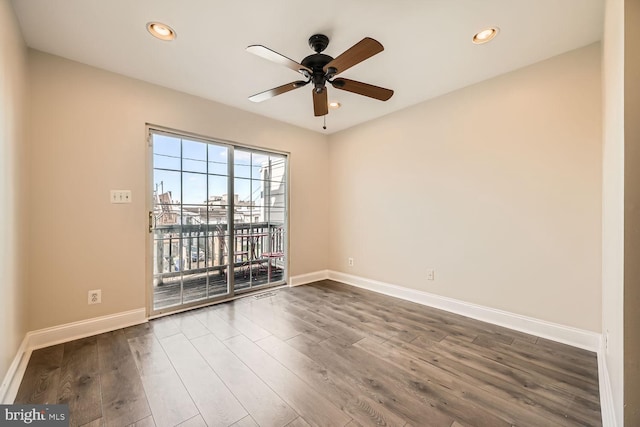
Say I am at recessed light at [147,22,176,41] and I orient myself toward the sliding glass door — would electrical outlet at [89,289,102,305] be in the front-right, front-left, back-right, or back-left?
front-left

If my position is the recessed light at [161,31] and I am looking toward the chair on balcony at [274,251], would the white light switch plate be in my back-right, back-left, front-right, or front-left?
front-left

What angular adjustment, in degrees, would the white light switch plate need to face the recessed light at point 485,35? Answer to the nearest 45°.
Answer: approximately 45° to its left

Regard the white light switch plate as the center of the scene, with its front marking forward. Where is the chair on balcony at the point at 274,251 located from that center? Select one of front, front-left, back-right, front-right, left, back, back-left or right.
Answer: left

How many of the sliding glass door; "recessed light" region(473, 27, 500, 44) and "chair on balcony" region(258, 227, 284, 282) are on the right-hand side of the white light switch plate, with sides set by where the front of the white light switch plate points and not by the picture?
0

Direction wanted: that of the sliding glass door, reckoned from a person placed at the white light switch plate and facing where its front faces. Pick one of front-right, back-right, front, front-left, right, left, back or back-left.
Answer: left

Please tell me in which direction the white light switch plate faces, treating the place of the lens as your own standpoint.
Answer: facing the viewer

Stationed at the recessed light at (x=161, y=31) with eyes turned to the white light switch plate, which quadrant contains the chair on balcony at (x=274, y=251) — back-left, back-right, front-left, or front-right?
front-right
